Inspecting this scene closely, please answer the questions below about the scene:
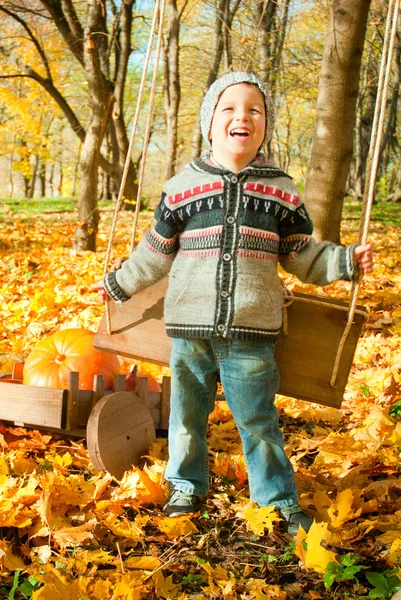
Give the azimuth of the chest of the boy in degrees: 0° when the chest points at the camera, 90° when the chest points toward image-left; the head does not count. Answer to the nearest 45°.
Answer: approximately 0°

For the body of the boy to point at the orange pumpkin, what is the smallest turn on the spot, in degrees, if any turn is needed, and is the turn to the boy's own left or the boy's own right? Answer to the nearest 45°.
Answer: approximately 135° to the boy's own right

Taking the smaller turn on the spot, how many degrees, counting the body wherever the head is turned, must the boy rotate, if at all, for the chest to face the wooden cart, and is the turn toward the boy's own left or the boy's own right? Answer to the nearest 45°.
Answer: approximately 135° to the boy's own right

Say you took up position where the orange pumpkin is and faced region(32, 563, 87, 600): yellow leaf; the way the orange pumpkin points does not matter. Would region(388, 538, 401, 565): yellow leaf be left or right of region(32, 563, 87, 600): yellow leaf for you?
left
